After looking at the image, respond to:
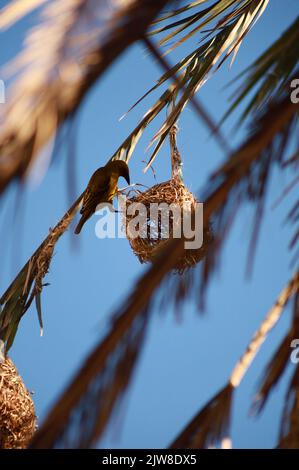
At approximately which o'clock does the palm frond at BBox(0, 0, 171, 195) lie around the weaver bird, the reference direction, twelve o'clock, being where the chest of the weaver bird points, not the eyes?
The palm frond is roughly at 3 o'clock from the weaver bird.

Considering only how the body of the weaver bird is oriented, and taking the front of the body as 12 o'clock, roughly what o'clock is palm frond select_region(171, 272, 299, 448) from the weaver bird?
The palm frond is roughly at 3 o'clock from the weaver bird.

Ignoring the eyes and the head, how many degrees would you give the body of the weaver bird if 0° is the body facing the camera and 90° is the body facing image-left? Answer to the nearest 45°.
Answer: approximately 270°

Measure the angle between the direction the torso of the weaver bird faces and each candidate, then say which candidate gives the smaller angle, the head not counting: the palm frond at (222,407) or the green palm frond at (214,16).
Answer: the green palm frond
